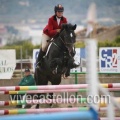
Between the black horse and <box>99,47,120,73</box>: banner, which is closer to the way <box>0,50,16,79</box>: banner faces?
the black horse

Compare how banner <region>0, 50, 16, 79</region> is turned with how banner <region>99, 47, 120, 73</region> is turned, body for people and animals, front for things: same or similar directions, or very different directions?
same or similar directions

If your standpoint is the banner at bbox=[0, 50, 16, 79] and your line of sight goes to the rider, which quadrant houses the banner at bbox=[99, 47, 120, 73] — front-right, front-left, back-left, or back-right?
front-left

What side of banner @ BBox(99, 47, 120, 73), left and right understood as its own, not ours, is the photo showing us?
front

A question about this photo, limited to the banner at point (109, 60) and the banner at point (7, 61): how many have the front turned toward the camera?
2

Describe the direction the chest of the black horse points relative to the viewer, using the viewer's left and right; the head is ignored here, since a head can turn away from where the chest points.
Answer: facing the viewer and to the right of the viewer

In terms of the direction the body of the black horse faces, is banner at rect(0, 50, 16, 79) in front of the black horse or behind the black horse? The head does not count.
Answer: behind

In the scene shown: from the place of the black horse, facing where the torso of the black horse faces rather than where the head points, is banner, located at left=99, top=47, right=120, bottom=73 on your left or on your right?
on your left

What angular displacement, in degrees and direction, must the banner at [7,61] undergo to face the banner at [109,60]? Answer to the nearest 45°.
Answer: approximately 90° to its left

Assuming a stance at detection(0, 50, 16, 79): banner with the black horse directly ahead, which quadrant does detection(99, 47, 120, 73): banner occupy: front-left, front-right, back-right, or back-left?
front-left

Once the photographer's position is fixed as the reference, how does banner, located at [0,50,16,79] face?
facing the viewer

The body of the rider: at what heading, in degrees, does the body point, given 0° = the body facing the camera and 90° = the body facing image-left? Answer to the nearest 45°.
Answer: approximately 315°
